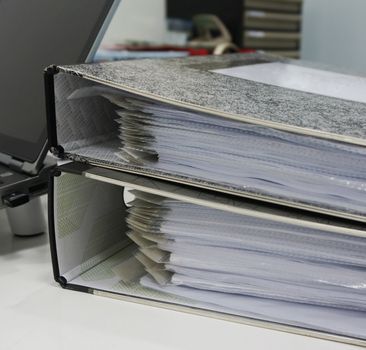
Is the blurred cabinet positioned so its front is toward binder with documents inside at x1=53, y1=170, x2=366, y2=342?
yes

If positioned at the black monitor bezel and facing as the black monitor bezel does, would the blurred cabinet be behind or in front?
behind

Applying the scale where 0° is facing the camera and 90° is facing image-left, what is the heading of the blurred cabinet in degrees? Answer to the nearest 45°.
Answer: approximately 0°

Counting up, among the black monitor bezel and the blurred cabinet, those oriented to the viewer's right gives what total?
0

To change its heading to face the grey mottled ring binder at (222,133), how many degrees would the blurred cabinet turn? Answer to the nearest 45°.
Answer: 0° — it already faces it
